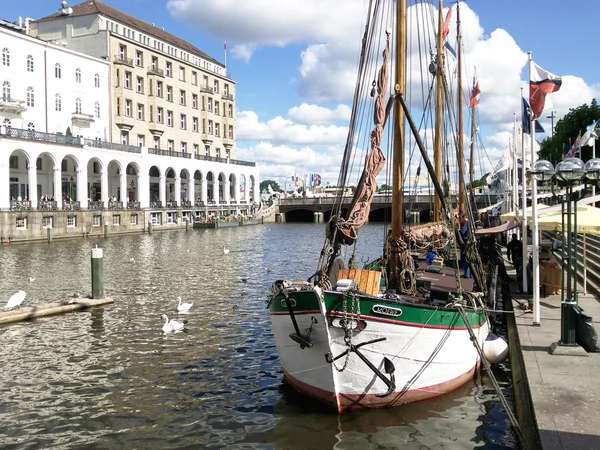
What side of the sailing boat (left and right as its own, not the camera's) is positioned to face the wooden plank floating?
right

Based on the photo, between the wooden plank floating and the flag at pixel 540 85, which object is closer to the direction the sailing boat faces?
the wooden plank floating

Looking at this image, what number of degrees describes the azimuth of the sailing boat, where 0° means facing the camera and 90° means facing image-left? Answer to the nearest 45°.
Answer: approximately 45°

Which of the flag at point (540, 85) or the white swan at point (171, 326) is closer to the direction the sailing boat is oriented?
the white swan

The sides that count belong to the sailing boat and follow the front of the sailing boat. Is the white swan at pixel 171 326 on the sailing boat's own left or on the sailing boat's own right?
on the sailing boat's own right

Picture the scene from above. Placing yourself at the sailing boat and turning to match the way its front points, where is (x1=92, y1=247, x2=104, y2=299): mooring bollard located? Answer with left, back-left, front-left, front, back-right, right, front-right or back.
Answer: right
